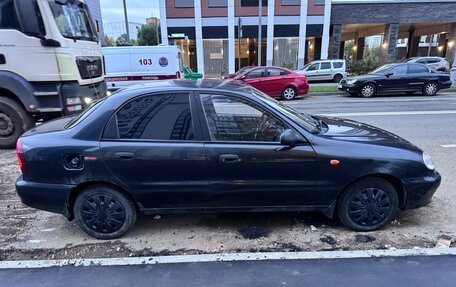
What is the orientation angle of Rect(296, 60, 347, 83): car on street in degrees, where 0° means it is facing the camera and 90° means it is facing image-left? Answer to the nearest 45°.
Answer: approximately 90°

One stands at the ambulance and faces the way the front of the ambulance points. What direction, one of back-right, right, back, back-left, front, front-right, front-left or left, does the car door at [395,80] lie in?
back

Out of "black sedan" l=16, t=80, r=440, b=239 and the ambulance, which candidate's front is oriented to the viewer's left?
the ambulance

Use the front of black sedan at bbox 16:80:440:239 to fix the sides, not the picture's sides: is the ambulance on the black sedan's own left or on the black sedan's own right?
on the black sedan's own left

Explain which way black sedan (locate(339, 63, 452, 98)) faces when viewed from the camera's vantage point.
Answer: facing to the left of the viewer

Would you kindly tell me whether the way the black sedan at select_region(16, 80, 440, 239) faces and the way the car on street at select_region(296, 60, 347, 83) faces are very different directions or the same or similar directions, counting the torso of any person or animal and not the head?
very different directions

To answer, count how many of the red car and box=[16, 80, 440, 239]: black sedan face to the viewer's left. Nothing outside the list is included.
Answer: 1

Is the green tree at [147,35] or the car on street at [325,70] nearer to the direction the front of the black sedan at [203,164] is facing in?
the car on street

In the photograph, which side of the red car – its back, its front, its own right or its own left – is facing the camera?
left

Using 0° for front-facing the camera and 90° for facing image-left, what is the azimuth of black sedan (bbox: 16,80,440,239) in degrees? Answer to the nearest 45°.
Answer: approximately 270°

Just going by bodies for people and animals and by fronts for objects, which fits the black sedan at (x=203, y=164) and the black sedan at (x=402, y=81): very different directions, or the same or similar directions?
very different directions

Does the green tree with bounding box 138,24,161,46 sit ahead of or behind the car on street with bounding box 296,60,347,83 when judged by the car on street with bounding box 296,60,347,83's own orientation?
ahead

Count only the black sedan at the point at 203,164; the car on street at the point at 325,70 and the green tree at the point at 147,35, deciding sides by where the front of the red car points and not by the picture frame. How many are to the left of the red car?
1
